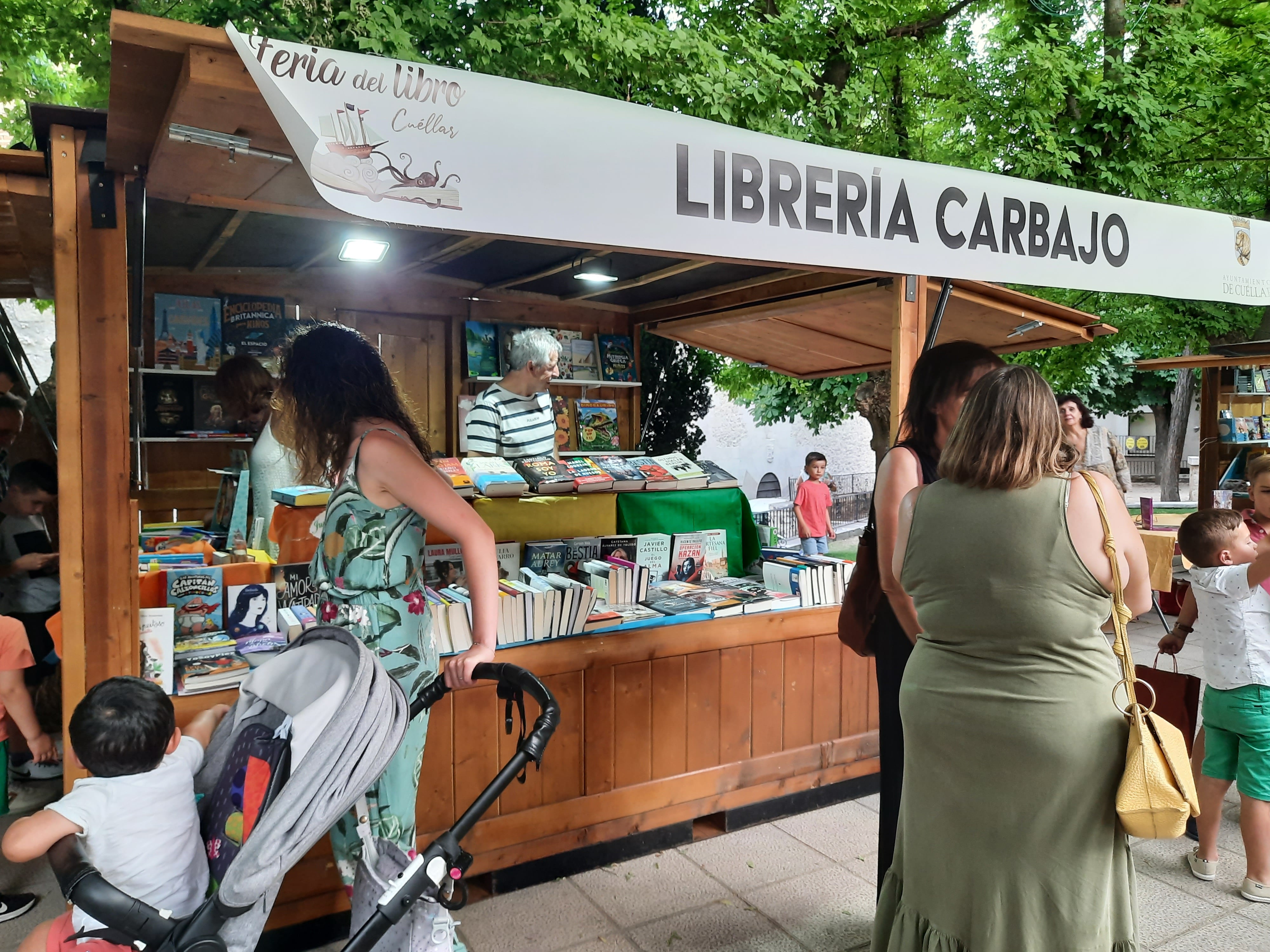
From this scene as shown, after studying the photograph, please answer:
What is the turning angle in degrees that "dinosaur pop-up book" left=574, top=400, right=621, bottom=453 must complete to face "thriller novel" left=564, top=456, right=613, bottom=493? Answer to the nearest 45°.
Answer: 0° — it already faces it

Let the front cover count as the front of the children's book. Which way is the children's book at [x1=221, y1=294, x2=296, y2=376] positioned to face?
toward the camera

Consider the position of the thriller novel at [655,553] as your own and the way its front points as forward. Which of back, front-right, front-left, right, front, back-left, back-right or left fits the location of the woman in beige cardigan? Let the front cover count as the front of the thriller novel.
back-left

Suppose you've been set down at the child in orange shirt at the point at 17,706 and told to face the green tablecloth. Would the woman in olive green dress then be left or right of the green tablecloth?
right

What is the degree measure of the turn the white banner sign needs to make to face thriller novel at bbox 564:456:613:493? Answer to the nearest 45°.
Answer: approximately 135° to its left

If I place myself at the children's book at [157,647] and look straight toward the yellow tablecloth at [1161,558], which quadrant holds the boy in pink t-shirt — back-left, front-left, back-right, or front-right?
front-left

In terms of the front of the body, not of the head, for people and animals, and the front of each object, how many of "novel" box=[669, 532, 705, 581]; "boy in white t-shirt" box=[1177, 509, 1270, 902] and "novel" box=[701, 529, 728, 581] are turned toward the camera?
2

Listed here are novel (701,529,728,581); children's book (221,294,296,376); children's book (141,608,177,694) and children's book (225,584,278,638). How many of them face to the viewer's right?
0

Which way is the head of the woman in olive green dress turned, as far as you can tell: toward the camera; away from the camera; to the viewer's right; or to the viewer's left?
away from the camera

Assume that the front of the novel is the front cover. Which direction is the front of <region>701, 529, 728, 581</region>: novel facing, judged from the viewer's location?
facing the viewer

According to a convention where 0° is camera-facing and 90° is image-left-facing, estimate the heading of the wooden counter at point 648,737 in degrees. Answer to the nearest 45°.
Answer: approximately 315°

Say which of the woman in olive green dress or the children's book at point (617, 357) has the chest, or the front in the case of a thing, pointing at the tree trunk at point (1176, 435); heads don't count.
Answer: the woman in olive green dress

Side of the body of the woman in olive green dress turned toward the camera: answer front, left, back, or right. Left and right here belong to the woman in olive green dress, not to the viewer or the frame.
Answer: back

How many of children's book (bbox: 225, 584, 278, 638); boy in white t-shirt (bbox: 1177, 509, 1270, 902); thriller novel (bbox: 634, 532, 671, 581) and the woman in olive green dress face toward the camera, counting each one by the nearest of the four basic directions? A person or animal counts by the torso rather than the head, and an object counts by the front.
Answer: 2
